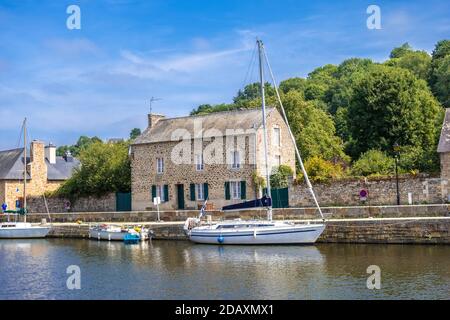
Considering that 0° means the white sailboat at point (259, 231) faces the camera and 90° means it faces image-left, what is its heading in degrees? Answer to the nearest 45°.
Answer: approximately 270°

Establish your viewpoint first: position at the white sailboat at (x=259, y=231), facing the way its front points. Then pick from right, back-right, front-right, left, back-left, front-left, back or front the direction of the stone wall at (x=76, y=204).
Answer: back-left

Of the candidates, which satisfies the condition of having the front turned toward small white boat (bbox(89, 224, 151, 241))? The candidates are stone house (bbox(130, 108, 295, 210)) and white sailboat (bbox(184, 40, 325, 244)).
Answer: the stone house

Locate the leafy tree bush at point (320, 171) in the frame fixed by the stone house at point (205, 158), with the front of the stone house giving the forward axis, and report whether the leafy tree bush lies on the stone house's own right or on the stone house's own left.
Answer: on the stone house's own left

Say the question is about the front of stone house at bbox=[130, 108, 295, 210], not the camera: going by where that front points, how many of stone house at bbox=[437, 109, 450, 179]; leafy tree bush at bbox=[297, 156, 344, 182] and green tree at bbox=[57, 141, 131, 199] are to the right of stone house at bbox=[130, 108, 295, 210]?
1

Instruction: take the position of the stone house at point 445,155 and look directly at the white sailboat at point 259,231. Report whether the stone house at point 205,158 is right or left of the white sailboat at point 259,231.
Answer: right

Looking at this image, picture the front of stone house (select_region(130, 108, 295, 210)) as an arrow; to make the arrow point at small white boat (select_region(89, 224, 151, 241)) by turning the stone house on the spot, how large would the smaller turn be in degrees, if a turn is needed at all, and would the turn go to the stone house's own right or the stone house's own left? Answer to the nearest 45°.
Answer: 0° — it already faces it

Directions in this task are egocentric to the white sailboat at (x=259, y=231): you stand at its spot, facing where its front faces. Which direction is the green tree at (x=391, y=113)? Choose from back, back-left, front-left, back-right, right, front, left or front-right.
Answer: front-left

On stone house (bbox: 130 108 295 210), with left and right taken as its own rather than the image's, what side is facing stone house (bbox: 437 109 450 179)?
left

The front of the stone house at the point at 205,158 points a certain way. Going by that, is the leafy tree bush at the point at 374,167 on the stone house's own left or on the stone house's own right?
on the stone house's own left

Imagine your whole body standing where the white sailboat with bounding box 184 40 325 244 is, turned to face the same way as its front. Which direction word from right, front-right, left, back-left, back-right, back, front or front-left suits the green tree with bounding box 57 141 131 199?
back-left

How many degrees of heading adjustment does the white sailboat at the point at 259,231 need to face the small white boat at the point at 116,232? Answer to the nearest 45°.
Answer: approximately 135° to its left

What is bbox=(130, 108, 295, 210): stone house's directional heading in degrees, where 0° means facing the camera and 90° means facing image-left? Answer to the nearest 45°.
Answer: approximately 45°
